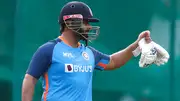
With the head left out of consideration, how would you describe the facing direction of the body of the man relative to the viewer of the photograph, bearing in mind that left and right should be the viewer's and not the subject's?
facing the viewer and to the right of the viewer

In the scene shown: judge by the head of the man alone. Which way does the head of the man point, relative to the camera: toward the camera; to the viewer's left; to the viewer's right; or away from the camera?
to the viewer's right
